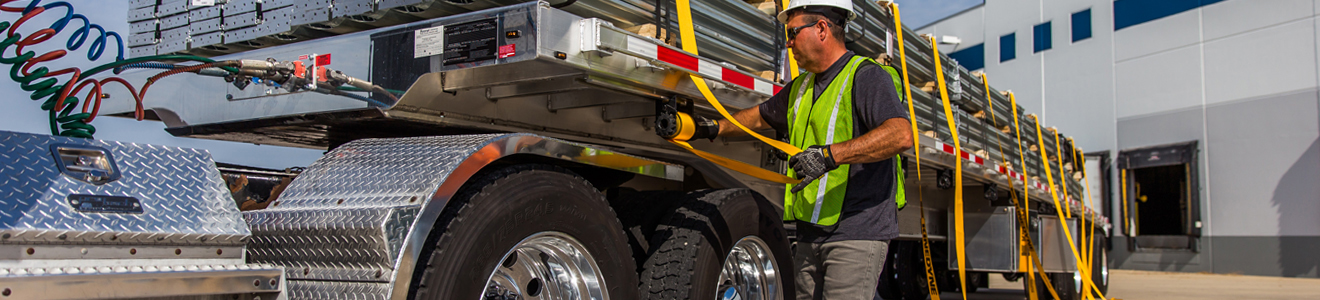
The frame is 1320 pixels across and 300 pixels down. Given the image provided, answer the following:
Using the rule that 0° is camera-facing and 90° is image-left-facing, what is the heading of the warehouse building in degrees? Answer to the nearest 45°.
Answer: approximately 45°

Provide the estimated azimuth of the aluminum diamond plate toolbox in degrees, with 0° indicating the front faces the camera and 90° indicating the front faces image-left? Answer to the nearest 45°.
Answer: approximately 0°

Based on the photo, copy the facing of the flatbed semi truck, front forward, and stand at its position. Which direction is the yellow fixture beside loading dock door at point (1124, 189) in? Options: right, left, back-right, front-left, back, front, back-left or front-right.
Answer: back

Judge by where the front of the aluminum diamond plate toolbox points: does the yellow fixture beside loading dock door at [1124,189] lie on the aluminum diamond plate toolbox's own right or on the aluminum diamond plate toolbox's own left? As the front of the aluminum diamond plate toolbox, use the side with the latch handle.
on the aluminum diamond plate toolbox's own left
